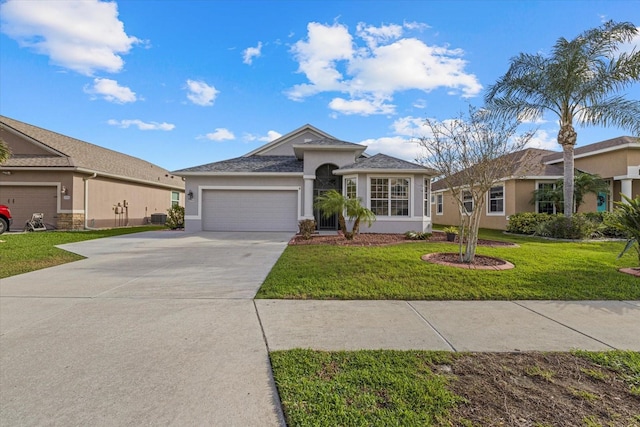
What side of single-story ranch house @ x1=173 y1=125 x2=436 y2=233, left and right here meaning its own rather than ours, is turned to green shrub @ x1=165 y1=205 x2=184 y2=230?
right

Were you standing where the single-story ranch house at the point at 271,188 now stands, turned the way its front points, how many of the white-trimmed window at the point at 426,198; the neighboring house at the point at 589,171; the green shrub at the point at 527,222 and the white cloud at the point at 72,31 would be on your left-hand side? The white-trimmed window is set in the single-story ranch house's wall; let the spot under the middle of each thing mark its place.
3

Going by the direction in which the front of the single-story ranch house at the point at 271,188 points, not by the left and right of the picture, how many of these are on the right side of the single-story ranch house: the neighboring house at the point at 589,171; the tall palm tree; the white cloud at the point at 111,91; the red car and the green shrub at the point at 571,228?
2

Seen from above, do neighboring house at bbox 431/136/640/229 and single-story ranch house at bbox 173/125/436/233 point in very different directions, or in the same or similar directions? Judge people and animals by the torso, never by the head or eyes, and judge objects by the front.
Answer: same or similar directions

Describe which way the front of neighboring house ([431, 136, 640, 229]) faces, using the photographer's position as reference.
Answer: facing the viewer and to the right of the viewer

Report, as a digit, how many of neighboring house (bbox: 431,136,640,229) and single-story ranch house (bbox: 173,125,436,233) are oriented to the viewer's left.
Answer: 0

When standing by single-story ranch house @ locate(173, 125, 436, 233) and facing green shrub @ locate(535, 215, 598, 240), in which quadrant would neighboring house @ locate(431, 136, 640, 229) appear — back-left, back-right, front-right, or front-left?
front-left

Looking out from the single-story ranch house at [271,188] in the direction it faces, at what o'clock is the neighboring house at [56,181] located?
The neighboring house is roughly at 3 o'clock from the single-story ranch house.

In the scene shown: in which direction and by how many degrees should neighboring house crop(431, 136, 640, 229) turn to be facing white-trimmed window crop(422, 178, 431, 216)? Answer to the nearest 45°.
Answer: approximately 90° to its right

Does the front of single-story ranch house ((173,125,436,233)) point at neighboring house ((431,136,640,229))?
no

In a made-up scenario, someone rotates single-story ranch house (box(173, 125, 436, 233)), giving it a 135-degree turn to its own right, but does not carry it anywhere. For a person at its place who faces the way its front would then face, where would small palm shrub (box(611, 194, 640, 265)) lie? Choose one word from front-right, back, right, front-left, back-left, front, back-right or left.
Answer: back

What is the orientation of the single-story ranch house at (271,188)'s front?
toward the camera

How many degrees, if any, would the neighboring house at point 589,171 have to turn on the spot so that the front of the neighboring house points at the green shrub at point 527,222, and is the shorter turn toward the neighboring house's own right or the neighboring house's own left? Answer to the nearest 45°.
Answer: approximately 90° to the neighboring house's own right

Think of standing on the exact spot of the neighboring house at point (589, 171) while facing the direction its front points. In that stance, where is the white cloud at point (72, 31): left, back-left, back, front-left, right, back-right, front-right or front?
right
